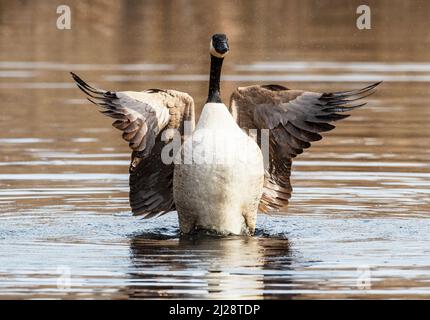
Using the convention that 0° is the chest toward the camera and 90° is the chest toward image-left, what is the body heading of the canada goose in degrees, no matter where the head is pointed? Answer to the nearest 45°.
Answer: approximately 0°
